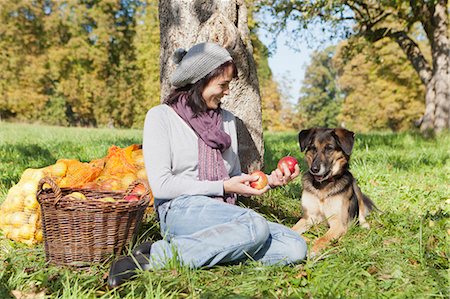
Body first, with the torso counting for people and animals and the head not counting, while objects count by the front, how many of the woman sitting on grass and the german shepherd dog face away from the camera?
0

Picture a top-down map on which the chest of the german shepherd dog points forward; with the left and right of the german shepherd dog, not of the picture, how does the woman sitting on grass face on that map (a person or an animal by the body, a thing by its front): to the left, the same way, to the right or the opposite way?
to the left

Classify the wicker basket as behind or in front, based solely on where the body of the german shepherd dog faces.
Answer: in front

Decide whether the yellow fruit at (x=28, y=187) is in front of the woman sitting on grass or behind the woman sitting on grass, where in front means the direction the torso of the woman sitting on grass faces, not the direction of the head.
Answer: behind

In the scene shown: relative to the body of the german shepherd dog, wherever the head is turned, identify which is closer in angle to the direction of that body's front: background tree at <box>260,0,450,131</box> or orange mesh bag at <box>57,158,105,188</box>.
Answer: the orange mesh bag

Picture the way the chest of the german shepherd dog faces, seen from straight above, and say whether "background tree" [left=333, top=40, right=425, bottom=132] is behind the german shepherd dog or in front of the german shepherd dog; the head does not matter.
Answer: behind

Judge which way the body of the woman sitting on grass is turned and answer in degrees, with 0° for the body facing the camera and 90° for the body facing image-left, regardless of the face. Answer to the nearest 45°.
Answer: approximately 315°

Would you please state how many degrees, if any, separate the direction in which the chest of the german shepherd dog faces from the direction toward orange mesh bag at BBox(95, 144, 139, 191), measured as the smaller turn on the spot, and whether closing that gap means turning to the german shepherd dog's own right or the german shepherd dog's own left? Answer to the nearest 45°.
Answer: approximately 45° to the german shepherd dog's own right
